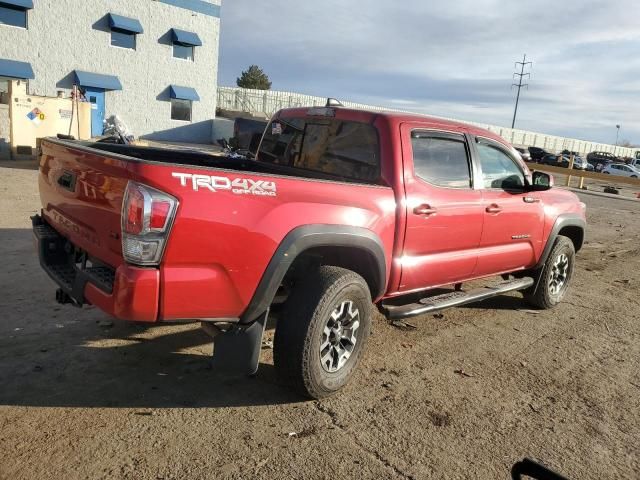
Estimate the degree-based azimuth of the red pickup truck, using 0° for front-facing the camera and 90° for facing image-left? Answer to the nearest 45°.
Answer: approximately 225°

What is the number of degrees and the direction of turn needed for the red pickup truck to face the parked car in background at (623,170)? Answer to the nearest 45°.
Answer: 0° — it already faces it

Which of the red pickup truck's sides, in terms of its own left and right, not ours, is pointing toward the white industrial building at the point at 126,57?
left

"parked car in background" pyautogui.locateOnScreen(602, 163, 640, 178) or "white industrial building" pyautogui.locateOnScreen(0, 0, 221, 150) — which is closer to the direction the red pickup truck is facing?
the parked car in background

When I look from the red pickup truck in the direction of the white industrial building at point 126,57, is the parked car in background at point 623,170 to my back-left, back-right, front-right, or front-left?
front-right

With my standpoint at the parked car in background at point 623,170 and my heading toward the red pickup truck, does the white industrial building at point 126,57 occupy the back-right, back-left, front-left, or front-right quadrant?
front-right
